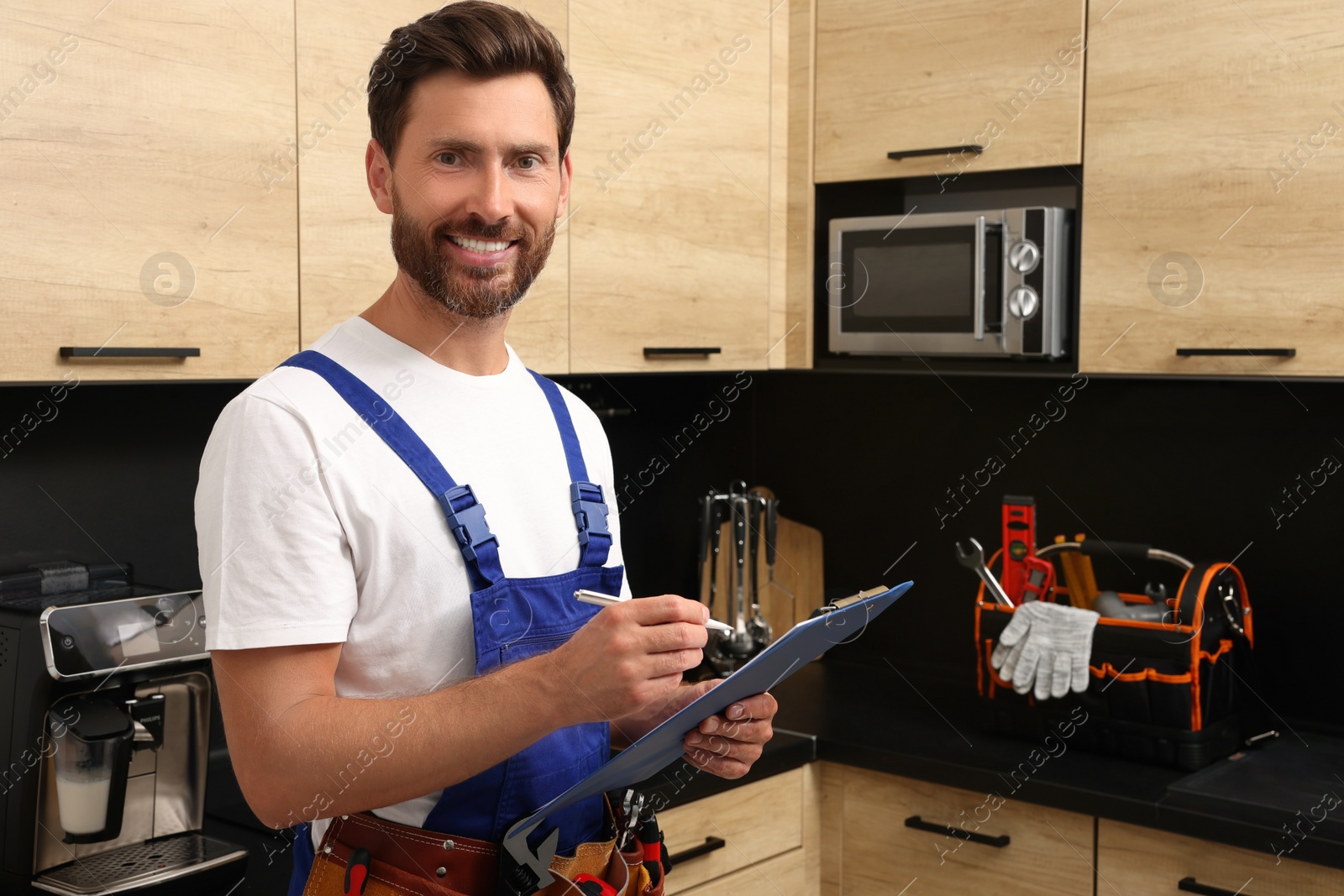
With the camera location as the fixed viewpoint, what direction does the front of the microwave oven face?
facing the viewer and to the left of the viewer

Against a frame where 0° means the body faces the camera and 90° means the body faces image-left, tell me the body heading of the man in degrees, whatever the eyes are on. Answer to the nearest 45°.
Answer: approximately 315°

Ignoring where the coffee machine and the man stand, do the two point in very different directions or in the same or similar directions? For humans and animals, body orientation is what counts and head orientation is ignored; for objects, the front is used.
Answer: same or similar directions

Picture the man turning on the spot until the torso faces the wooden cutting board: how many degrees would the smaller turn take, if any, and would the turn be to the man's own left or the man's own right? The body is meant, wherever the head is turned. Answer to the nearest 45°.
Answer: approximately 90° to the man's own left

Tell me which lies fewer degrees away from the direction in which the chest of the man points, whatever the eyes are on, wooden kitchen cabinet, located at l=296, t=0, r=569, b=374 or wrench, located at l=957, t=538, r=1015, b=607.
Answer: the wrench

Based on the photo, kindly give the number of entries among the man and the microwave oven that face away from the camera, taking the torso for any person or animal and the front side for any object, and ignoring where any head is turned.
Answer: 0

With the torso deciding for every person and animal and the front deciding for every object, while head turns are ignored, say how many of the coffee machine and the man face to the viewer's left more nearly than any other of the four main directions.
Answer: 0

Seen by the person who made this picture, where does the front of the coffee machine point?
facing the viewer and to the right of the viewer

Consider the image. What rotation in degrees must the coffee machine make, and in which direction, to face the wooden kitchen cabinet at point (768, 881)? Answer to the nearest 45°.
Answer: approximately 45° to its left

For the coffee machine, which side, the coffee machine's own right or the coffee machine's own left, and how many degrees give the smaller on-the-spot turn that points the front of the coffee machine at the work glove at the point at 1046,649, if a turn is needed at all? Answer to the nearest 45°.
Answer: approximately 45° to the coffee machine's own left
